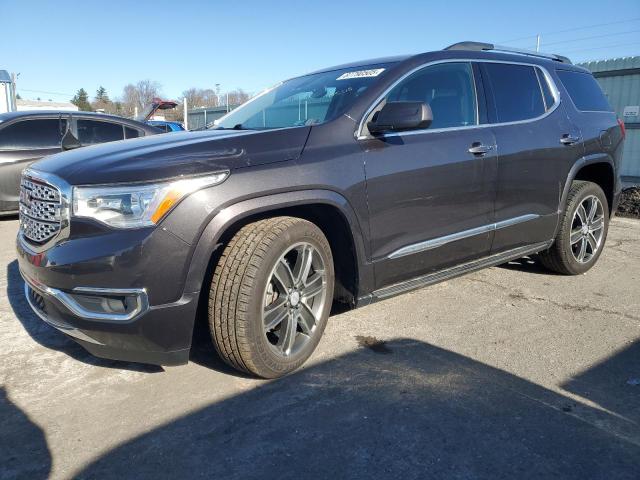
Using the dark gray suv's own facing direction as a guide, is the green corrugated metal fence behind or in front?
behind

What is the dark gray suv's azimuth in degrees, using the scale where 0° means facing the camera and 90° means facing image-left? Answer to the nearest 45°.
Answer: approximately 45°
